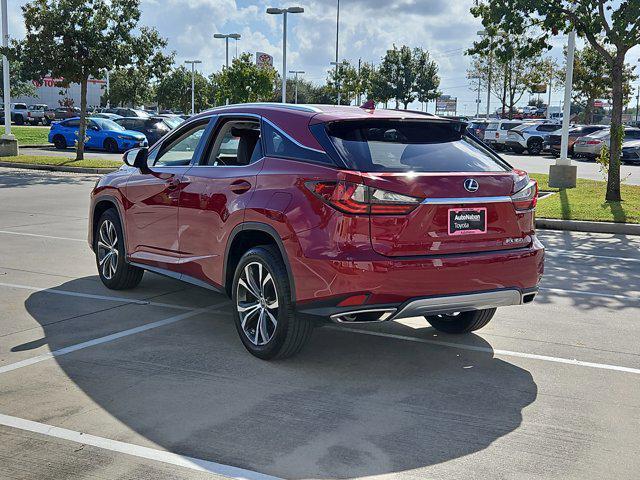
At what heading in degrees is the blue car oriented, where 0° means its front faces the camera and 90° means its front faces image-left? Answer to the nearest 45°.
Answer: approximately 315°

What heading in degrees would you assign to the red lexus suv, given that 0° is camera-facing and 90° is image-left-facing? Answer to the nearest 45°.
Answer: approximately 135°

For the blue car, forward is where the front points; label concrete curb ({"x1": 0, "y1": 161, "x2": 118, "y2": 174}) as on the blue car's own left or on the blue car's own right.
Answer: on the blue car's own right

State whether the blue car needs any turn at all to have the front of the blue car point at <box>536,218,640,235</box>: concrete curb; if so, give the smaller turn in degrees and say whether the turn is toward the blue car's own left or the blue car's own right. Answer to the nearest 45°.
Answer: approximately 45° to the blue car's own right

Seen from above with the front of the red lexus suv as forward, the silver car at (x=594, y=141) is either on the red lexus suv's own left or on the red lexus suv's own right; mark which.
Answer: on the red lexus suv's own right

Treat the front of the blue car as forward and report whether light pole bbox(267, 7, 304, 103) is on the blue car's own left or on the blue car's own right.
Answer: on the blue car's own left

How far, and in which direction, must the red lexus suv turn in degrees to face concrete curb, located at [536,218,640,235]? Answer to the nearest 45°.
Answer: approximately 90° to its right

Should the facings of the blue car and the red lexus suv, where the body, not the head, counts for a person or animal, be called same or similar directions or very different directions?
very different directions

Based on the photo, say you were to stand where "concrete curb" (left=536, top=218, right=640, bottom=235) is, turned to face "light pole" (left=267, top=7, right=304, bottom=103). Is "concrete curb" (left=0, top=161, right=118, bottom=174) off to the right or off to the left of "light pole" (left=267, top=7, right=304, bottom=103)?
left

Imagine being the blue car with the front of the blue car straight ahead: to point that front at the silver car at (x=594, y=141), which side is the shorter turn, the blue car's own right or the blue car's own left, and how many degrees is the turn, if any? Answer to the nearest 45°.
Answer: approximately 45° to the blue car's own left
